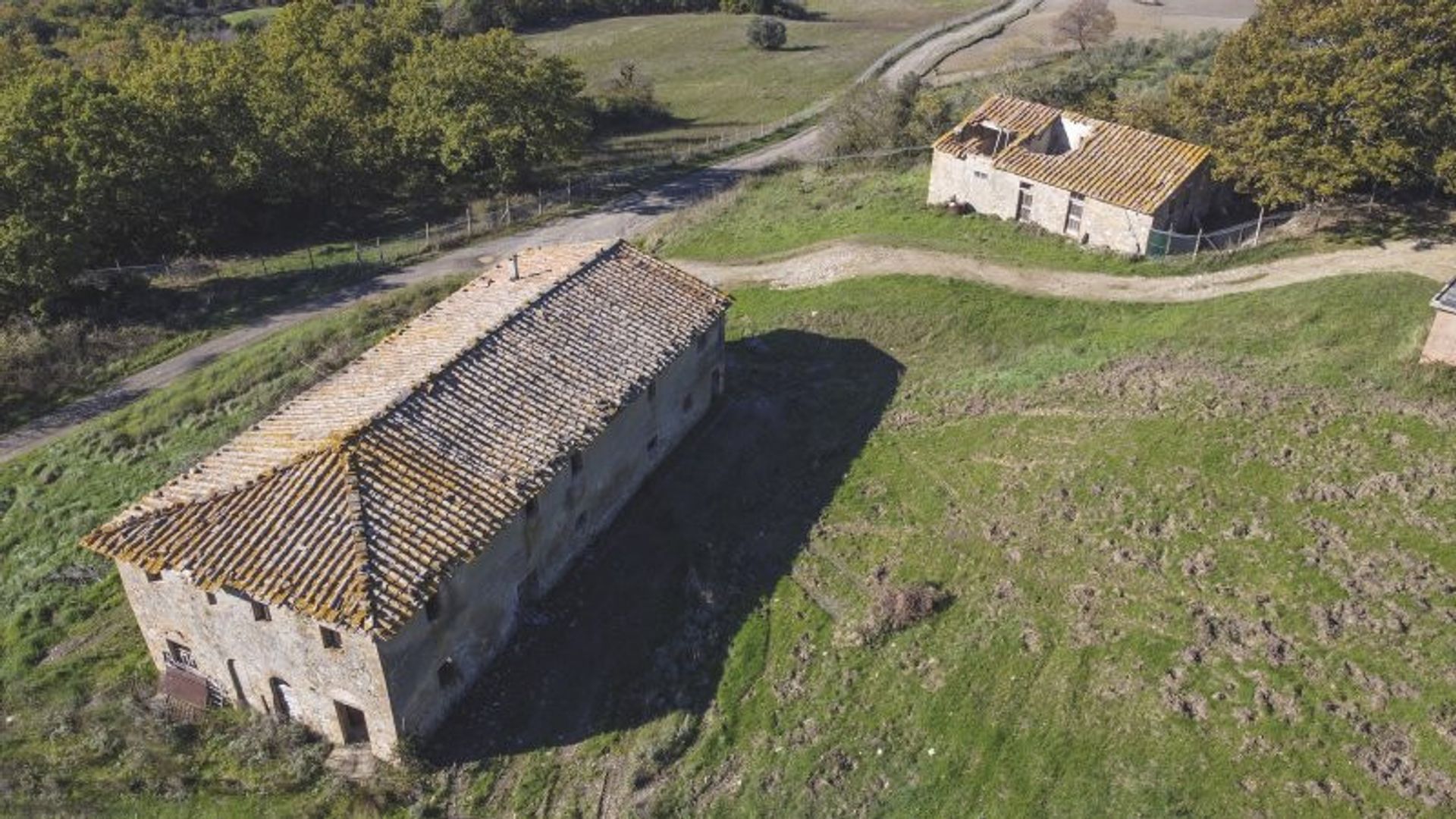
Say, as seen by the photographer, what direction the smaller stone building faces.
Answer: facing the viewer and to the left of the viewer

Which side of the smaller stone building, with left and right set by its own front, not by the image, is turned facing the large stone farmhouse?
front

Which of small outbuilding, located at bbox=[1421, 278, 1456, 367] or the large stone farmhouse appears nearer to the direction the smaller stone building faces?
the large stone farmhouse

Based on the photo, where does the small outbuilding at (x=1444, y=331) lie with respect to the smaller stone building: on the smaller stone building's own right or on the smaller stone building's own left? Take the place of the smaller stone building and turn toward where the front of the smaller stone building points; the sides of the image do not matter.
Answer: on the smaller stone building's own left

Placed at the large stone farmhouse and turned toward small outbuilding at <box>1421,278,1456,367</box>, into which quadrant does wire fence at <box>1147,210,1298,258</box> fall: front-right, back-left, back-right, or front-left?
front-left

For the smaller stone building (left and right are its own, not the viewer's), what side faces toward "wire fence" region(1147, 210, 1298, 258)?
left
